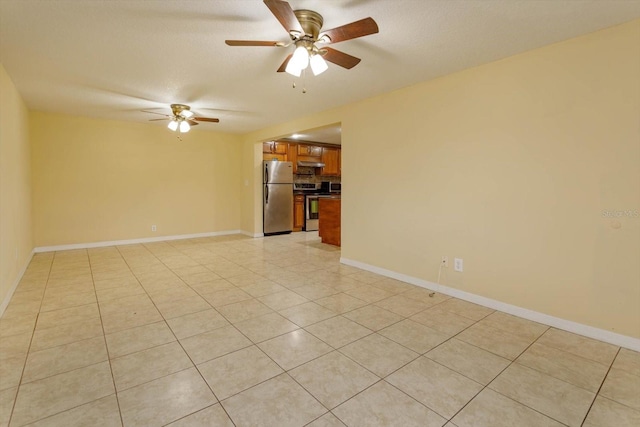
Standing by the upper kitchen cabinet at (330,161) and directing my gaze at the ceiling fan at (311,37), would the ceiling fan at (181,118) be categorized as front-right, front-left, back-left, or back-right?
front-right

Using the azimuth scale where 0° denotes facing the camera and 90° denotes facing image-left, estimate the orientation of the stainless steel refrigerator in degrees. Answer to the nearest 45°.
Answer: approximately 315°

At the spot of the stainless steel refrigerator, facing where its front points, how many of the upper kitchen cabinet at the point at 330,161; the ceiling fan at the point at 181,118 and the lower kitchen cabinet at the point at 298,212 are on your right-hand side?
1

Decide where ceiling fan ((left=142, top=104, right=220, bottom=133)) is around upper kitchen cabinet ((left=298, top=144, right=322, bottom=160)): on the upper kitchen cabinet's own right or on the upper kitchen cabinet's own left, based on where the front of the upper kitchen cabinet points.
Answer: on the upper kitchen cabinet's own right

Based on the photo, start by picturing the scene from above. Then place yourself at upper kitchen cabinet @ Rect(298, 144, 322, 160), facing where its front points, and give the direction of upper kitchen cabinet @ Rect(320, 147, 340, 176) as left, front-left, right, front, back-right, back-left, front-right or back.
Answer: left

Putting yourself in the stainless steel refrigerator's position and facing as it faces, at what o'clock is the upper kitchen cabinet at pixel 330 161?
The upper kitchen cabinet is roughly at 9 o'clock from the stainless steel refrigerator.

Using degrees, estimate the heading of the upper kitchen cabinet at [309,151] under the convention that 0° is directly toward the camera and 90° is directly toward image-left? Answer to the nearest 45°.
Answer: approximately 315°

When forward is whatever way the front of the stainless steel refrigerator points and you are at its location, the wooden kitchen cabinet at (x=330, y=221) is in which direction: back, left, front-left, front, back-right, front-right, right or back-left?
front

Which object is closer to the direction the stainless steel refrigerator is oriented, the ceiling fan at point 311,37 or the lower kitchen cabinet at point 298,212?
the ceiling fan

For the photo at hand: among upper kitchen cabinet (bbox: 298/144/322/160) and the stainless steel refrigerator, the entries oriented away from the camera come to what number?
0
